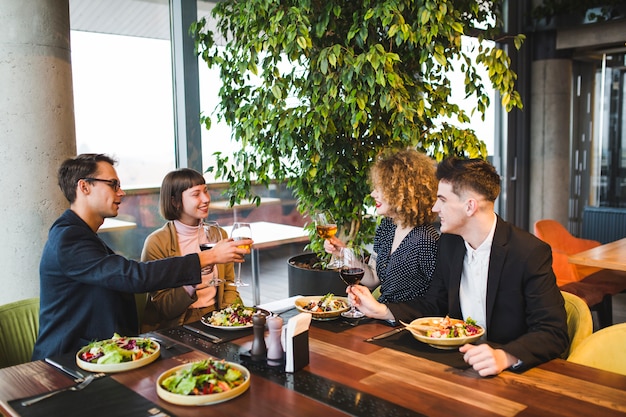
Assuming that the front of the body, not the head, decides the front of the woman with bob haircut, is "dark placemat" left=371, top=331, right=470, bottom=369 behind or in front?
in front

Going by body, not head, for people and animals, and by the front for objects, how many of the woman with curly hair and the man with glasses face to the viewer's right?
1

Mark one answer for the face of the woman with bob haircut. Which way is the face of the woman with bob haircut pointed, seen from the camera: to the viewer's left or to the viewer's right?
to the viewer's right

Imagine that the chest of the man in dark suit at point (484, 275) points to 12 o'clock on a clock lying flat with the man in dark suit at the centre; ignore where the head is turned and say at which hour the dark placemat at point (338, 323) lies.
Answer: The dark placemat is roughly at 1 o'clock from the man in dark suit.

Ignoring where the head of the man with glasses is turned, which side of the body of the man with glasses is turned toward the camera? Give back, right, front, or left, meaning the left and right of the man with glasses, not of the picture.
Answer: right

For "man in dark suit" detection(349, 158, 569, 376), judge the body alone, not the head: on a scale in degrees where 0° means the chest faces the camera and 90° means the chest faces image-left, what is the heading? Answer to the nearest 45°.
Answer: approximately 45°

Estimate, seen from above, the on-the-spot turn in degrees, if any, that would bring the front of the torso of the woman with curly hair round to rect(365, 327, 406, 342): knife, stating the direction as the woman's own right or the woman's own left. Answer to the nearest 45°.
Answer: approximately 45° to the woman's own left

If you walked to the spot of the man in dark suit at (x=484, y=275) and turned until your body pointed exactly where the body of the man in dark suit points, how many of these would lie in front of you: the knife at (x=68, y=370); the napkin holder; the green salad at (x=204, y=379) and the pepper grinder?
4

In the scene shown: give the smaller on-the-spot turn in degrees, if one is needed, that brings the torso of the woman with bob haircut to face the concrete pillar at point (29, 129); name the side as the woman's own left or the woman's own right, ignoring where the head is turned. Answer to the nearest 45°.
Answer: approximately 135° to the woman's own right

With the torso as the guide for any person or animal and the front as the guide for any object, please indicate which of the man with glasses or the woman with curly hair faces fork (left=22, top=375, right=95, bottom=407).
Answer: the woman with curly hair

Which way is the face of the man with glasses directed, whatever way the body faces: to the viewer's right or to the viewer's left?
to the viewer's right

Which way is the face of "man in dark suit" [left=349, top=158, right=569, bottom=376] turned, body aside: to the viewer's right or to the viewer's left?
to the viewer's left

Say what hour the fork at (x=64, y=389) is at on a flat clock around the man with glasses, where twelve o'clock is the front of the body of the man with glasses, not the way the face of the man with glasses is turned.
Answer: The fork is roughly at 3 o'clock from the man with glasses.

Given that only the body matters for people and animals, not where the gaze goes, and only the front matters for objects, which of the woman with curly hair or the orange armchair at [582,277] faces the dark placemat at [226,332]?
the woman with curly hair

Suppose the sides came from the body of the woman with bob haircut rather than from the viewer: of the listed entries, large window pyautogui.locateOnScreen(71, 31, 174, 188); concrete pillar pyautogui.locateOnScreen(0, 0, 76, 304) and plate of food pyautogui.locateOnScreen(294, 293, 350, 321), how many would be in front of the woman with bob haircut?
1
